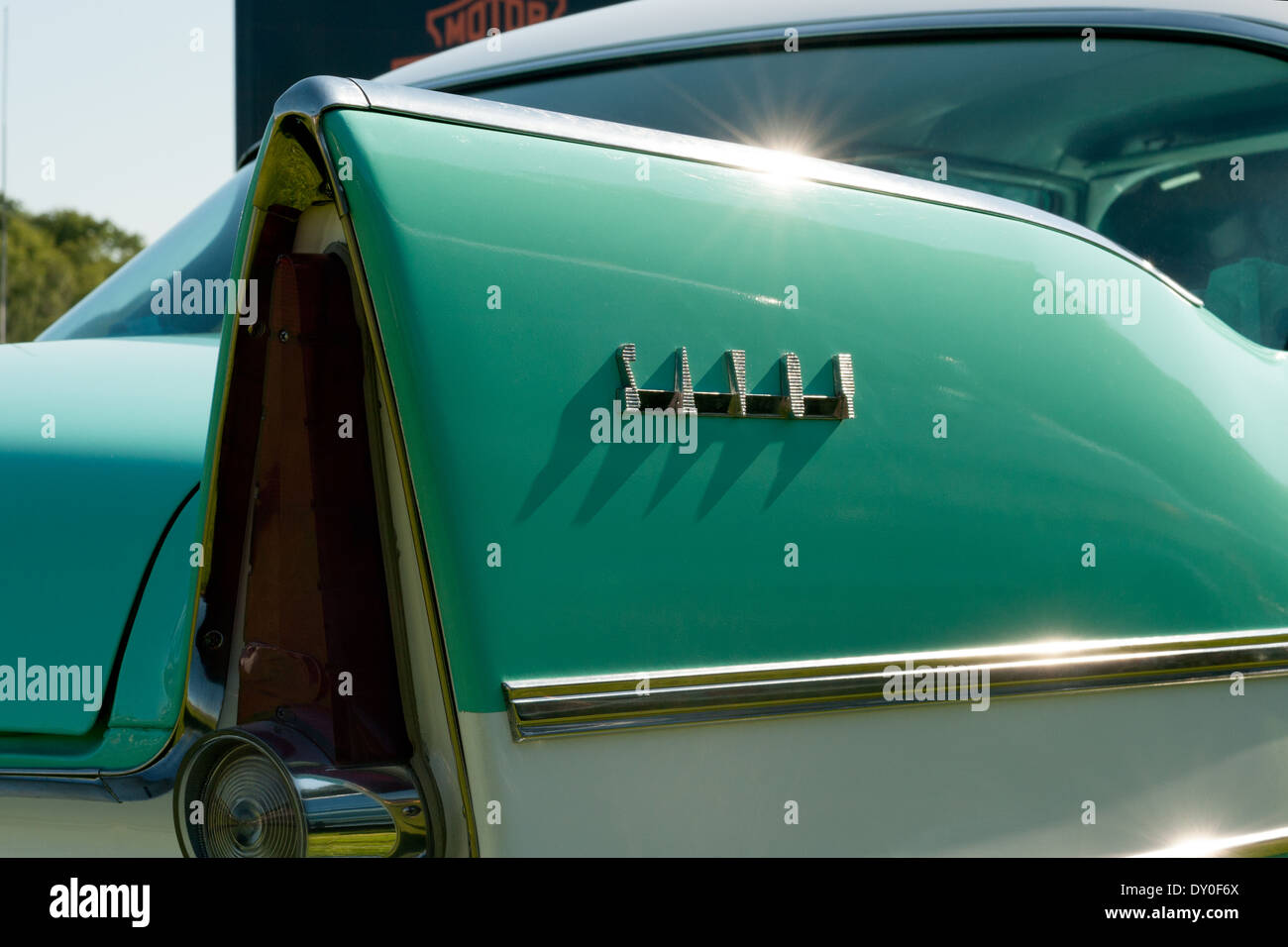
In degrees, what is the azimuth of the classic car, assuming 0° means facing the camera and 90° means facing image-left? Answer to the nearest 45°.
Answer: approximately 225°

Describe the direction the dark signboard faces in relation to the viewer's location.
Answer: facing the viewer

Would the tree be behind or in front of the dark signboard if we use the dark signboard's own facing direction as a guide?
behind

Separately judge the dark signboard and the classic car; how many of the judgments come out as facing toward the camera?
1

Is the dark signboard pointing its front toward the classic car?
yes

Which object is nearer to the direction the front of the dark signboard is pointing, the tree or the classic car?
the classic car
